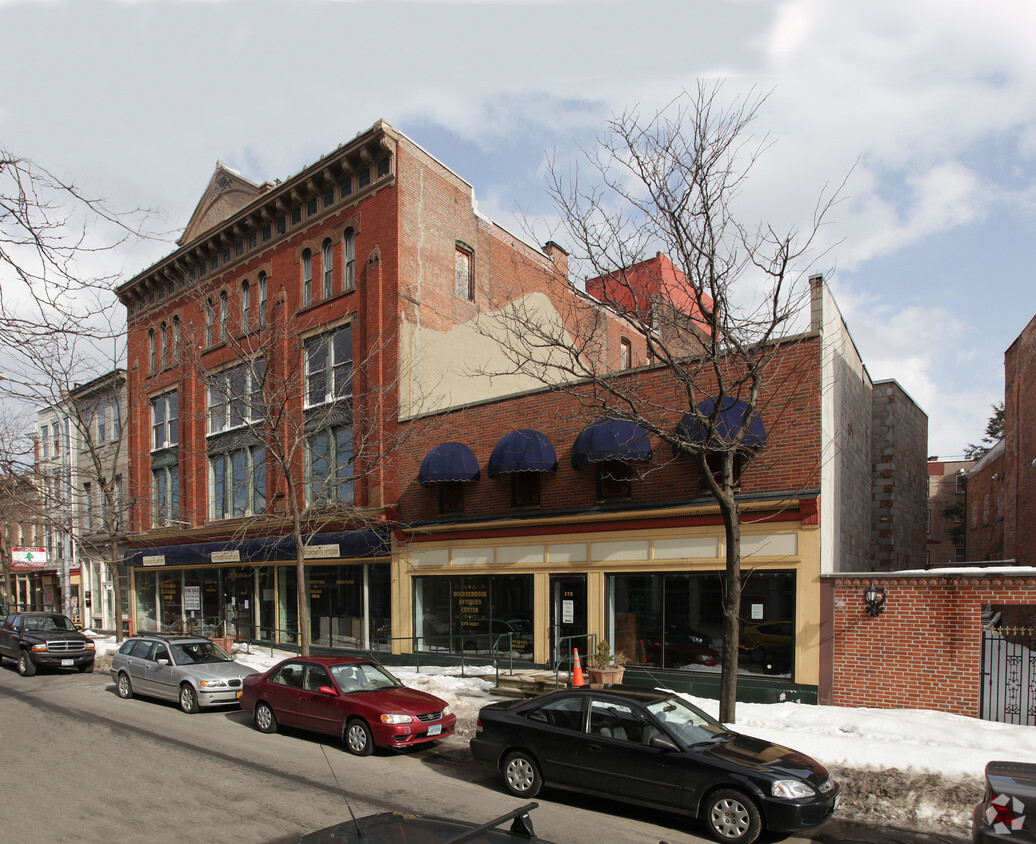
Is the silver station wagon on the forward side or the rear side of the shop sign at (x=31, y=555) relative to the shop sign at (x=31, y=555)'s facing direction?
on the forward side

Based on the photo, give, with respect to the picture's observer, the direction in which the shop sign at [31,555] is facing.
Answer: facing the viewer

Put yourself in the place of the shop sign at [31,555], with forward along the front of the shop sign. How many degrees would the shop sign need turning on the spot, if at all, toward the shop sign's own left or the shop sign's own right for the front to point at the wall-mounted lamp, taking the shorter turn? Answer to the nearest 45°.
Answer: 0° — it already faces it

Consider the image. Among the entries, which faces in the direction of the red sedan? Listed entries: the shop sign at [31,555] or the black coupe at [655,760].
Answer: the shop sign

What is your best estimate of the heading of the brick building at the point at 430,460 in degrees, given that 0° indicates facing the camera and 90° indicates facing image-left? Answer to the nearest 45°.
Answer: approximately 45°

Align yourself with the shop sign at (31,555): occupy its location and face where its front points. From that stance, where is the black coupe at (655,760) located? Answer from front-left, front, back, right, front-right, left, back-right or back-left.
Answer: front

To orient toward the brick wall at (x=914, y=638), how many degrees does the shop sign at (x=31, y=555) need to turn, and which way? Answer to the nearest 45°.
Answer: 0° — it already faces it

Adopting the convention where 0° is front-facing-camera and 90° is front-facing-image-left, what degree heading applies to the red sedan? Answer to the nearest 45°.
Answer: approximately 315°

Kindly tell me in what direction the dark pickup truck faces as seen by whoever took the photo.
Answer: facing the viewer and to the right of the viewer

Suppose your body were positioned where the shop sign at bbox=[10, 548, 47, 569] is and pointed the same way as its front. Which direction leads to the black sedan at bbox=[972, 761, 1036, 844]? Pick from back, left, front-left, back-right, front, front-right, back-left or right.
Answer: front

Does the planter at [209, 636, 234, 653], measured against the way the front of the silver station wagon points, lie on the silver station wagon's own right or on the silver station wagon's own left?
on the silver station wagon's own left

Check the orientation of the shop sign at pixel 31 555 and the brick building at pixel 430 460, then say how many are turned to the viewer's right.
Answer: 0
